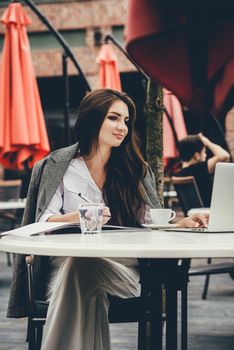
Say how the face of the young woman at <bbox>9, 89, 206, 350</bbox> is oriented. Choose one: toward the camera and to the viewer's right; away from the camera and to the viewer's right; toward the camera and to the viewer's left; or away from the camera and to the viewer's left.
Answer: toward the camera and to the viewer's right

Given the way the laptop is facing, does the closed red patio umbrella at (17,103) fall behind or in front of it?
in front

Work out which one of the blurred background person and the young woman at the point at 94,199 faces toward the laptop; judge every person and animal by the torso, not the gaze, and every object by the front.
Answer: the young woman

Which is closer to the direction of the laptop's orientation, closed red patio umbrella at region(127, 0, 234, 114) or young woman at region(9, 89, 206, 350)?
the young woman

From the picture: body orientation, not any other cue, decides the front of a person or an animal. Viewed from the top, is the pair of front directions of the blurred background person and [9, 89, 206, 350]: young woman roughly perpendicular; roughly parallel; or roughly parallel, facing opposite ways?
roughly perpendicular

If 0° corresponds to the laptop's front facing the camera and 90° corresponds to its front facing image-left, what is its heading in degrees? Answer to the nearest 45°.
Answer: approximately 135°

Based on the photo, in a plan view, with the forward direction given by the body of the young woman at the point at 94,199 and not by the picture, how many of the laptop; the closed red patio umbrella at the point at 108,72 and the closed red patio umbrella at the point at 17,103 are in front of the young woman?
1

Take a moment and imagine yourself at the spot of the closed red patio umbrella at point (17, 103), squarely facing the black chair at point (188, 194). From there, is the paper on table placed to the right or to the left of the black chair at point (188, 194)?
right

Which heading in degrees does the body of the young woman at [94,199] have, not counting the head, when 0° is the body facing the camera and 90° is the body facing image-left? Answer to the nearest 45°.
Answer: approximately 315°

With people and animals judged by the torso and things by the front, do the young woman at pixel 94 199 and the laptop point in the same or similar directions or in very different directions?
very different directions
